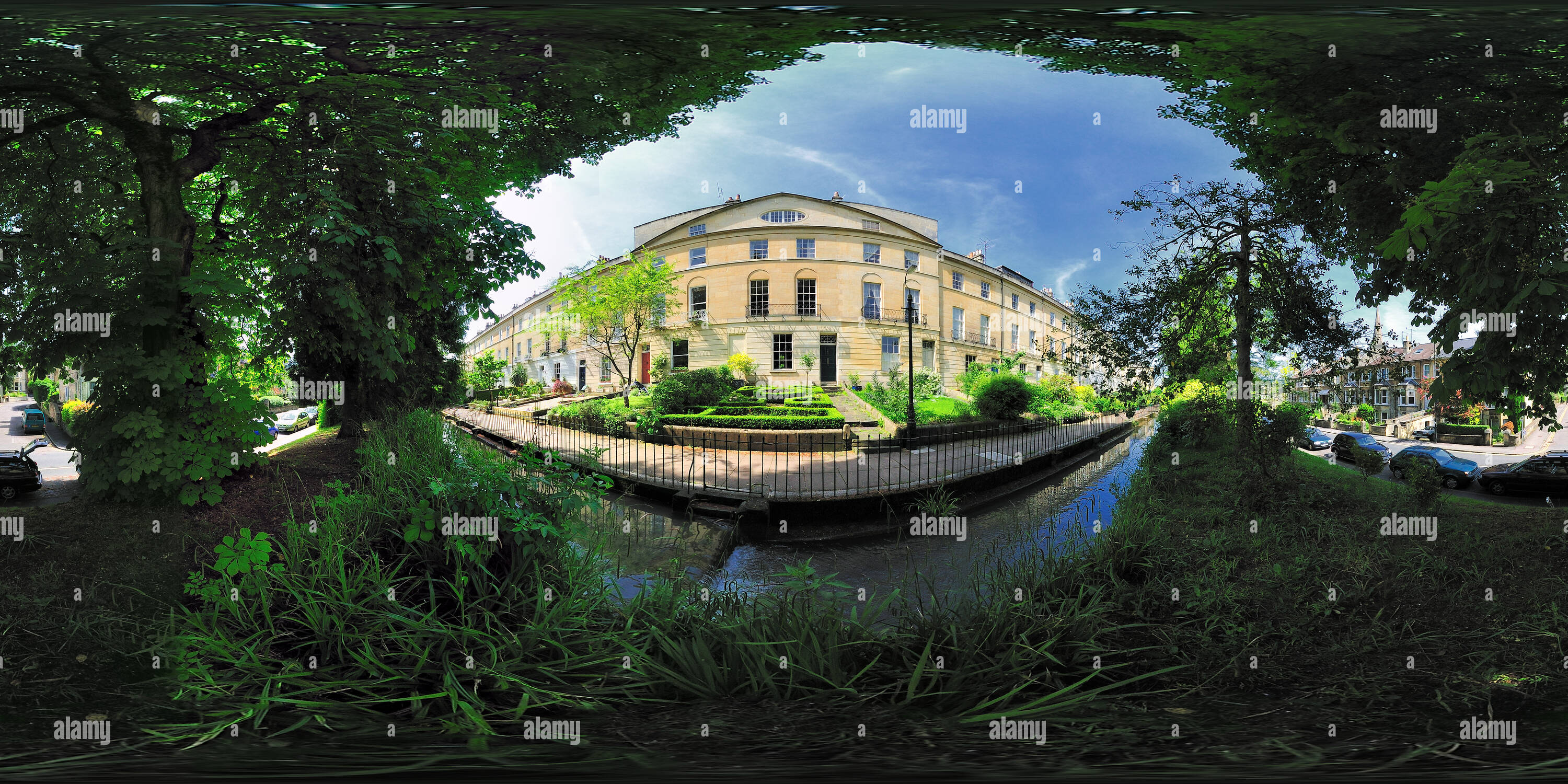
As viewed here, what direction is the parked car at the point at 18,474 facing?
to the viewer's left

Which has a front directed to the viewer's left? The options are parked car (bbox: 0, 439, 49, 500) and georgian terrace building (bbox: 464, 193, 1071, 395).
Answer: the parked car

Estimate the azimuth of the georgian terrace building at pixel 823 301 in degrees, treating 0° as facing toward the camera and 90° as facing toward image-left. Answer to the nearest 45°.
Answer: approximately 0°

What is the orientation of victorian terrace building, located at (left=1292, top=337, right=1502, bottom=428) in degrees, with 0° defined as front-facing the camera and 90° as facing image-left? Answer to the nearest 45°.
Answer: approximately 45°
